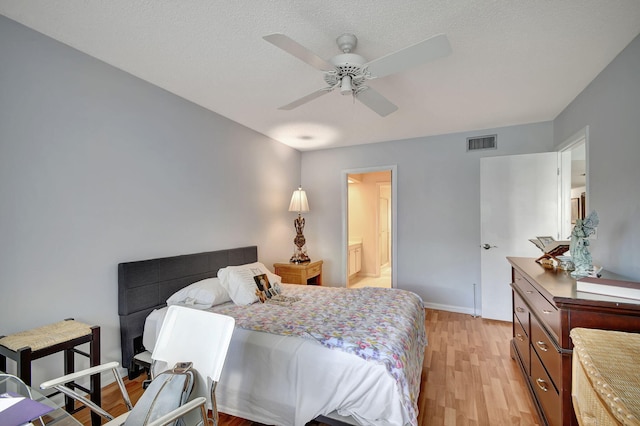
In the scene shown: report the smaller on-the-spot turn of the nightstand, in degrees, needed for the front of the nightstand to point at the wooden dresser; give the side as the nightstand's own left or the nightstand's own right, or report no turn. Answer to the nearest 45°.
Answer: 0° — it already faces it

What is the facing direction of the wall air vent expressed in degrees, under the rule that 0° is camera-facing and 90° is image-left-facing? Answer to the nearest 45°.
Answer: approximately 0°

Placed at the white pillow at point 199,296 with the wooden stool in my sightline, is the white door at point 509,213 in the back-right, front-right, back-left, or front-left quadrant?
back-left

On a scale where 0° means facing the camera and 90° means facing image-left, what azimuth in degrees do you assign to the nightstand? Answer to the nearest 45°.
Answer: approximately 315°

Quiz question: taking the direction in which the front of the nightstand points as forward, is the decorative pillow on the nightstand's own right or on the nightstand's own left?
on the nightstand's own right

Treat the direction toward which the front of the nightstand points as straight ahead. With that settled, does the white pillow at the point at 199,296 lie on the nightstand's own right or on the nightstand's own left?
on the nightstand's own right

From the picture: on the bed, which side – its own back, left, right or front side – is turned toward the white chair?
right

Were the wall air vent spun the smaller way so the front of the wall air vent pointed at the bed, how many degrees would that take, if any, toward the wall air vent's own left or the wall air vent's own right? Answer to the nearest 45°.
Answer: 0° — it already faces it
